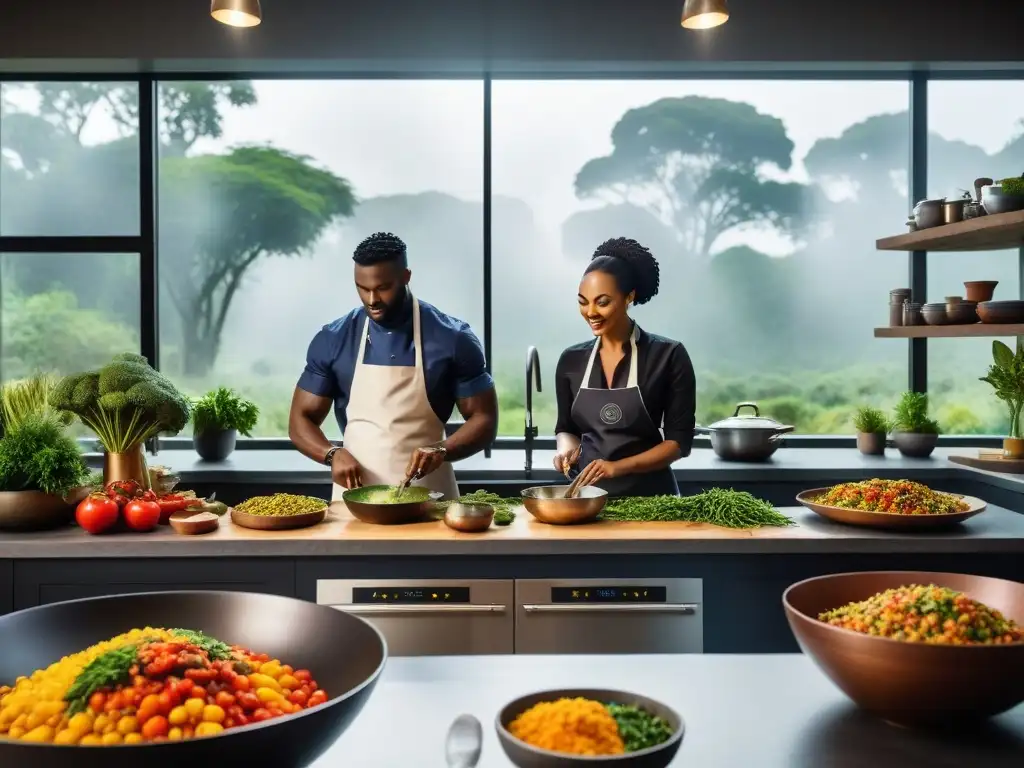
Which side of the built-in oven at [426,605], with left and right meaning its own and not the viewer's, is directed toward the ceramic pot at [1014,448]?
left

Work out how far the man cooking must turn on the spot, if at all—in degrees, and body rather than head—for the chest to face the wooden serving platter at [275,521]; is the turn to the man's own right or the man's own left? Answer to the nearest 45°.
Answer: approximately 45° to the man's own right

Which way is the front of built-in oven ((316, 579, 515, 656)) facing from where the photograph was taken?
facing the viewer

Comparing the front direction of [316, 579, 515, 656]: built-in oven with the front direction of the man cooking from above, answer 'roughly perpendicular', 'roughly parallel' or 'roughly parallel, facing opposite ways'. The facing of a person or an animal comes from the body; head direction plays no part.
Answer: roughly parallel

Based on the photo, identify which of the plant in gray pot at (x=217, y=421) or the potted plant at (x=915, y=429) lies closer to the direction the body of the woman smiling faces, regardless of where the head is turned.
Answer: the plant in gray pot

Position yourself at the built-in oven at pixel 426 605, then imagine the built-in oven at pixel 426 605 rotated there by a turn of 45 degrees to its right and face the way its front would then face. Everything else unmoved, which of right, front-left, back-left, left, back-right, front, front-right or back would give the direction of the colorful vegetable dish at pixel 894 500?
back-left

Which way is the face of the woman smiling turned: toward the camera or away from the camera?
toward the camera

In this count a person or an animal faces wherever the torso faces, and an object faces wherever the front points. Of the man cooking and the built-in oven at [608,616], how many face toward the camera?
2

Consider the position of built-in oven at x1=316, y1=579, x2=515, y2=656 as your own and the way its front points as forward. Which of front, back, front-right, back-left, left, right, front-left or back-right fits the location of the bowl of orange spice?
front

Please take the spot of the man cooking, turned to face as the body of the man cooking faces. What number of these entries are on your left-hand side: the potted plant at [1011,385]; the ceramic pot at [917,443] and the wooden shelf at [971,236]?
3

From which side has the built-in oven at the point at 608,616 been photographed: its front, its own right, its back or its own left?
front

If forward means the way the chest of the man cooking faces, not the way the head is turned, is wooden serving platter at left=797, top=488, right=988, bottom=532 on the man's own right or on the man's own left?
on the man's own left

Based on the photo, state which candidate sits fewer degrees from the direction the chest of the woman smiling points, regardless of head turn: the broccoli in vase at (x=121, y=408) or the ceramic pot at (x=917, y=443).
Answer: the broccoli in vase

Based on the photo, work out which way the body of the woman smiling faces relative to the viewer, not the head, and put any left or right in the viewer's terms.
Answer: facing the viewer and to the left of the viewer

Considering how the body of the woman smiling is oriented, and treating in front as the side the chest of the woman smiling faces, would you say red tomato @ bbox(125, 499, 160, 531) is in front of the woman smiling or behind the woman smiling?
in front

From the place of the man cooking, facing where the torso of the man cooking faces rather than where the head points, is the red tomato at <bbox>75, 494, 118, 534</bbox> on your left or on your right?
on your right

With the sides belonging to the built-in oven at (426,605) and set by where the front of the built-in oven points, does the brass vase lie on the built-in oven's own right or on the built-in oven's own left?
on the built-in oven's own right

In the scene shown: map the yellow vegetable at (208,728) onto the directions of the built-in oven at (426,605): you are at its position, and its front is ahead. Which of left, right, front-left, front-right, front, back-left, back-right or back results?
front

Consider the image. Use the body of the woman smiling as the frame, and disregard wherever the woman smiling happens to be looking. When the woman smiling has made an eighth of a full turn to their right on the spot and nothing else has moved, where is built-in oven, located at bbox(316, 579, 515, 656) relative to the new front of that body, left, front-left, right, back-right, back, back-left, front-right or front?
front-left

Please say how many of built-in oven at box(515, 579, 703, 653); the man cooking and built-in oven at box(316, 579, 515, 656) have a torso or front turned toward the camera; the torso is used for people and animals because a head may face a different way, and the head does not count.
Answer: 3
